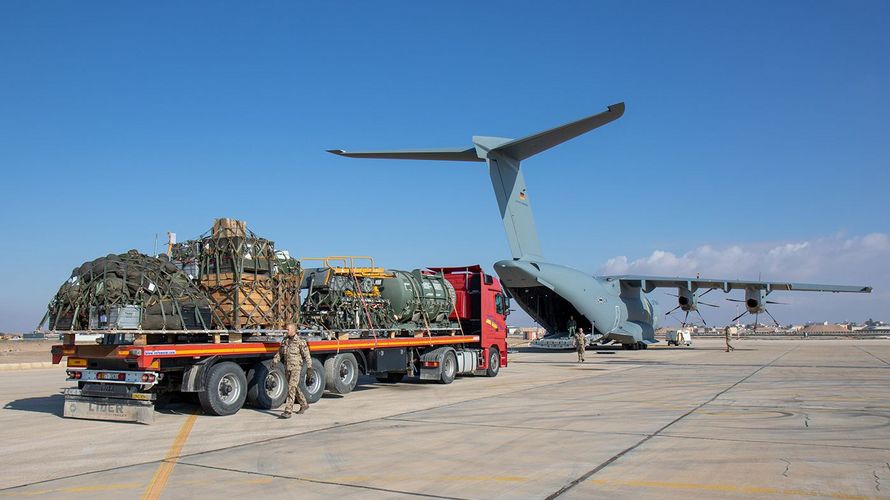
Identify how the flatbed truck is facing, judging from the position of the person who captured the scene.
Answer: facing away from the viewer and to the right of the viewer

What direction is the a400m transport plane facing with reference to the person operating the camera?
facing away from the viewer and to the right of the viewer

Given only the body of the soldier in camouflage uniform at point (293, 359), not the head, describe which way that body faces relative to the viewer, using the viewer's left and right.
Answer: facing the viewer and to the left of the viewer

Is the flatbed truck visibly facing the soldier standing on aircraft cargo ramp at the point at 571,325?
yes
